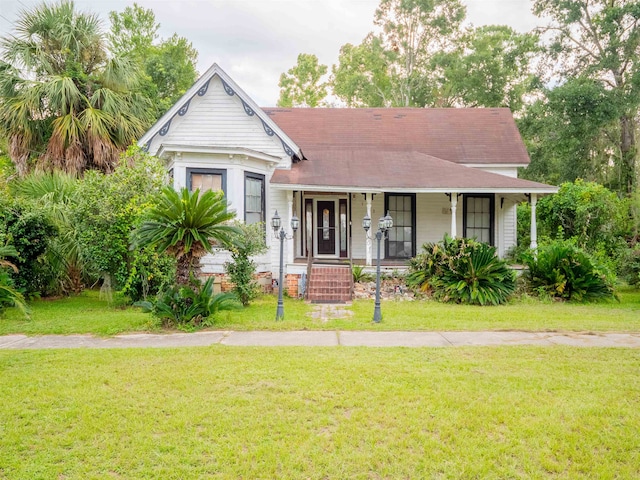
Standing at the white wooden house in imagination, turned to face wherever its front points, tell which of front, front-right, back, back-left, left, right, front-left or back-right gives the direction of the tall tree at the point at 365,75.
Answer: back

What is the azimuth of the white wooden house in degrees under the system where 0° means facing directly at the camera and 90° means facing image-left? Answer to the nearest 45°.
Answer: approximately 0°

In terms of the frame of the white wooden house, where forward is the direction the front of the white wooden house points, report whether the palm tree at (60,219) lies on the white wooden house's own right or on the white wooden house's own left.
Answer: on the white wooden house's own right

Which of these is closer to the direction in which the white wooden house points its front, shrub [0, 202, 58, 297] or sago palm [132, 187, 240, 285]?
the sago palm

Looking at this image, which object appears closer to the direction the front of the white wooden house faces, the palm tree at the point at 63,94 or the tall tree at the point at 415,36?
the palm tree

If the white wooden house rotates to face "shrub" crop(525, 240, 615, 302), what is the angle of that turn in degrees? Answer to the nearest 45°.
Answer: approximately 45° to its left

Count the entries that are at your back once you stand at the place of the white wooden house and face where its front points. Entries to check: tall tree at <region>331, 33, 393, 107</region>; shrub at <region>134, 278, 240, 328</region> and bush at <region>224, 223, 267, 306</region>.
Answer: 1

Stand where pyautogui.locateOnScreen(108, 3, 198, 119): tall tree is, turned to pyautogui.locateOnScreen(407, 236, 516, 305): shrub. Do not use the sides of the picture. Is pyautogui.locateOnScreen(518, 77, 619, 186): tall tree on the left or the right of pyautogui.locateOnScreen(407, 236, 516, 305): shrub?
left

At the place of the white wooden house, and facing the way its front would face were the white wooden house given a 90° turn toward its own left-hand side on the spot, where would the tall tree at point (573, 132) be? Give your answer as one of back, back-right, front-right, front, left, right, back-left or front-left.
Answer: front-left

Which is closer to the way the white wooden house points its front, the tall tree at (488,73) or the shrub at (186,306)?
the shrub

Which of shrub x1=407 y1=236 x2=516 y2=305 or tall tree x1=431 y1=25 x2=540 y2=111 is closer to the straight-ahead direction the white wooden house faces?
the shrub

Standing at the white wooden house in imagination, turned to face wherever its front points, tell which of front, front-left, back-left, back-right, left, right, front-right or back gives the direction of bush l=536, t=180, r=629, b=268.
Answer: left
